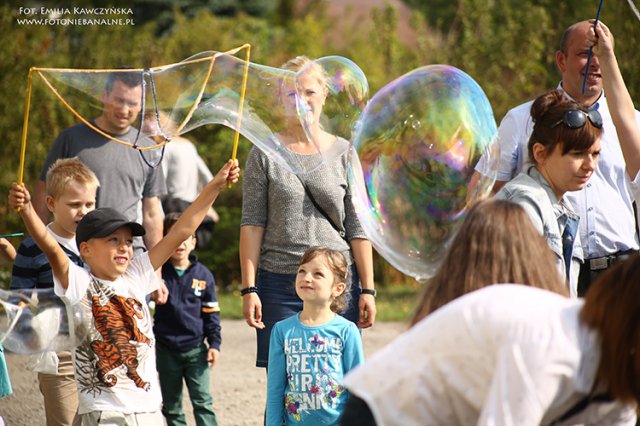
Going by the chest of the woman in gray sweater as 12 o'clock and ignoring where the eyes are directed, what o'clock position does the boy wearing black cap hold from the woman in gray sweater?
The boy wearing black cap is roughly at 2 o'clock from the woman in gray sweater.

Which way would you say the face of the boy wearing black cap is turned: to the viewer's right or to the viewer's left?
to the viewer's right

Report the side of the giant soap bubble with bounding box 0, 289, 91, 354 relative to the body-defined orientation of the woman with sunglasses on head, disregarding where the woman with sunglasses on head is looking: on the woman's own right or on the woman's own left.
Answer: on the woman's own right

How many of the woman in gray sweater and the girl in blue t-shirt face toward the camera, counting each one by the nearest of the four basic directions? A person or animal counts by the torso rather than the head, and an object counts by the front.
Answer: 2

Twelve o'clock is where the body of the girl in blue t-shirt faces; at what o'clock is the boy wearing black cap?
The boy wearing black cap is roughly at 3 o'clock from the girl in blue t-shirt.

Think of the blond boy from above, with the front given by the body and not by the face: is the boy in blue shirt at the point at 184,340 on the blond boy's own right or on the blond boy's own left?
on the blond boy's own left
